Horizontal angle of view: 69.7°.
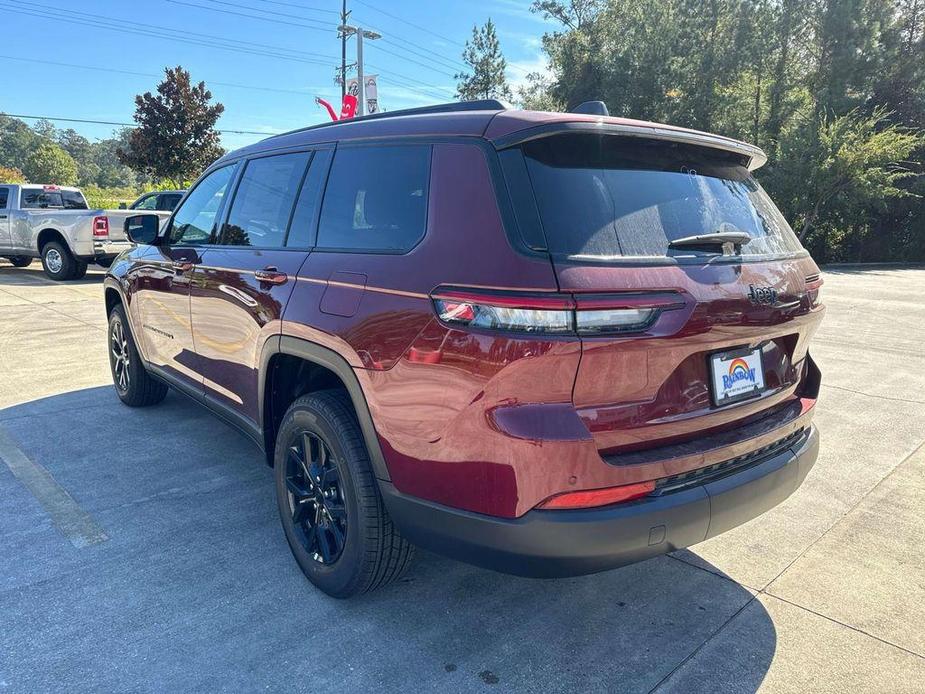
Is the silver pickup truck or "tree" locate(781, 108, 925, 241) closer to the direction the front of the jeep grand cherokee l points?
the silver pickup truck

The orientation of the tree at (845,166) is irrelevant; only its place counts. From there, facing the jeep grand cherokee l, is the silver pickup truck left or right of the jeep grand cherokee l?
right

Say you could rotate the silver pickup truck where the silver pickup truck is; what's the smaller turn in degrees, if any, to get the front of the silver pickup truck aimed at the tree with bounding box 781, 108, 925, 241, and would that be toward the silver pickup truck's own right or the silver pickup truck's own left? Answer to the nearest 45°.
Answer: approximately 135° to the silver pickup truck's own right

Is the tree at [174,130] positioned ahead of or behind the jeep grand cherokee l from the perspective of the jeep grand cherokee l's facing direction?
ahead

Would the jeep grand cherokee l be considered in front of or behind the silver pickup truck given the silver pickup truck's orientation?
behind

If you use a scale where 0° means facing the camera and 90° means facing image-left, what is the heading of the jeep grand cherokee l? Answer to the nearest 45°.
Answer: approximately 135°

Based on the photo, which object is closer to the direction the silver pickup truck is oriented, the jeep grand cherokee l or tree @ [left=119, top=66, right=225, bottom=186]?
the tree

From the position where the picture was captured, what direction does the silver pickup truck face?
facing away from the viewer and to the left of the viewer

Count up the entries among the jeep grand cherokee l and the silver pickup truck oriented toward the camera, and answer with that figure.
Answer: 0

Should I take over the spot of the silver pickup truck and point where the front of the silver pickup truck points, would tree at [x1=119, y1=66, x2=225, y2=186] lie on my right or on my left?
on my right

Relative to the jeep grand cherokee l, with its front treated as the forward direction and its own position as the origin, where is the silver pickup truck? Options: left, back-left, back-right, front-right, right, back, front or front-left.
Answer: front

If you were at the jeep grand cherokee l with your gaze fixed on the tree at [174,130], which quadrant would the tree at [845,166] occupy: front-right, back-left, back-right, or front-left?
front-right
